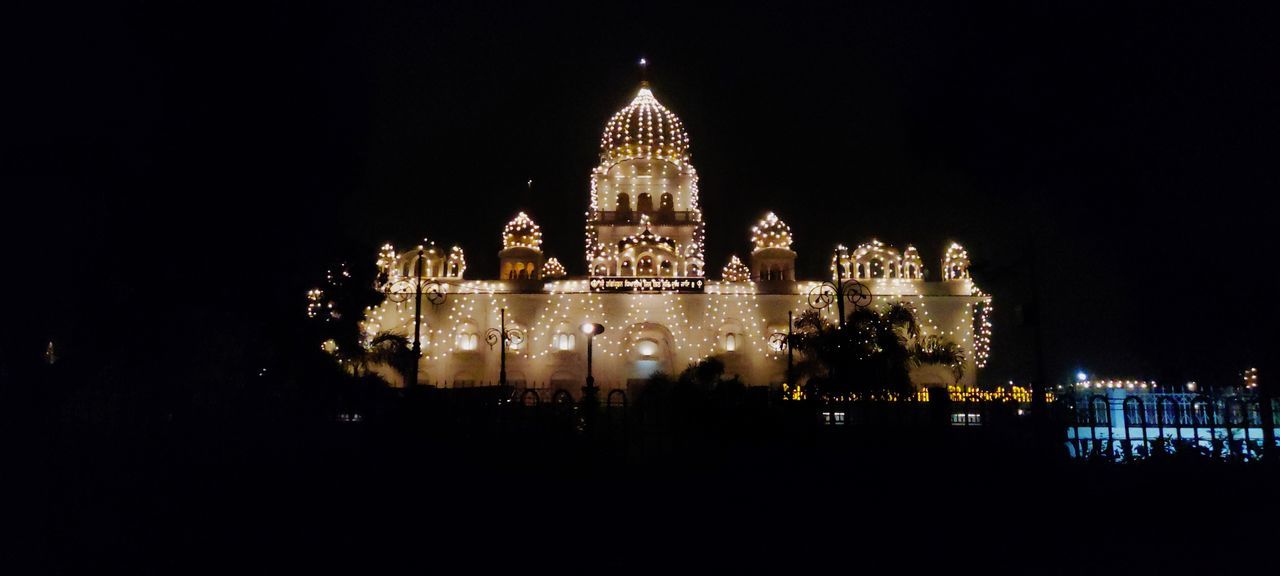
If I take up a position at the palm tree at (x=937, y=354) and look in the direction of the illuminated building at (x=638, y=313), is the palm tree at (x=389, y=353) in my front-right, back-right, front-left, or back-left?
front-left

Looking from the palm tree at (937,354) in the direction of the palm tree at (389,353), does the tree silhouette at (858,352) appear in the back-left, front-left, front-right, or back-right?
front-left

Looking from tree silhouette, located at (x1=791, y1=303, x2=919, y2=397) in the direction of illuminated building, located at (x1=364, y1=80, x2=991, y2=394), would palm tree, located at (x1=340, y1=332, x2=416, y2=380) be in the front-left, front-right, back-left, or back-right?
front-left

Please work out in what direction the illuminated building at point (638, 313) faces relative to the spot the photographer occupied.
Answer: facing the viewer

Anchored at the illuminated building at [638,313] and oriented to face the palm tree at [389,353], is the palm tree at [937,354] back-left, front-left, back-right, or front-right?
back-left

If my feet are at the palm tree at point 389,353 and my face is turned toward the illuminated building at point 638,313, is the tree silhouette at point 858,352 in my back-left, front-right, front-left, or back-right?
front-right

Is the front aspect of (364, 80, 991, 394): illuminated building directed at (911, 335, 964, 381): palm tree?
no

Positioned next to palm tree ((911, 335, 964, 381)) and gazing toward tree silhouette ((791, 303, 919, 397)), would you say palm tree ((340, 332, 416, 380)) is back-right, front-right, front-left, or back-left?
front-right

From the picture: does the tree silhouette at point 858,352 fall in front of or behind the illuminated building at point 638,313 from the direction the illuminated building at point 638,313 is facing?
in front

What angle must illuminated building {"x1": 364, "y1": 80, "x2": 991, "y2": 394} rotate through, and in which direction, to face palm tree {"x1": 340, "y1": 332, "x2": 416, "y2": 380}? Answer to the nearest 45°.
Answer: approximately 45° to its right
